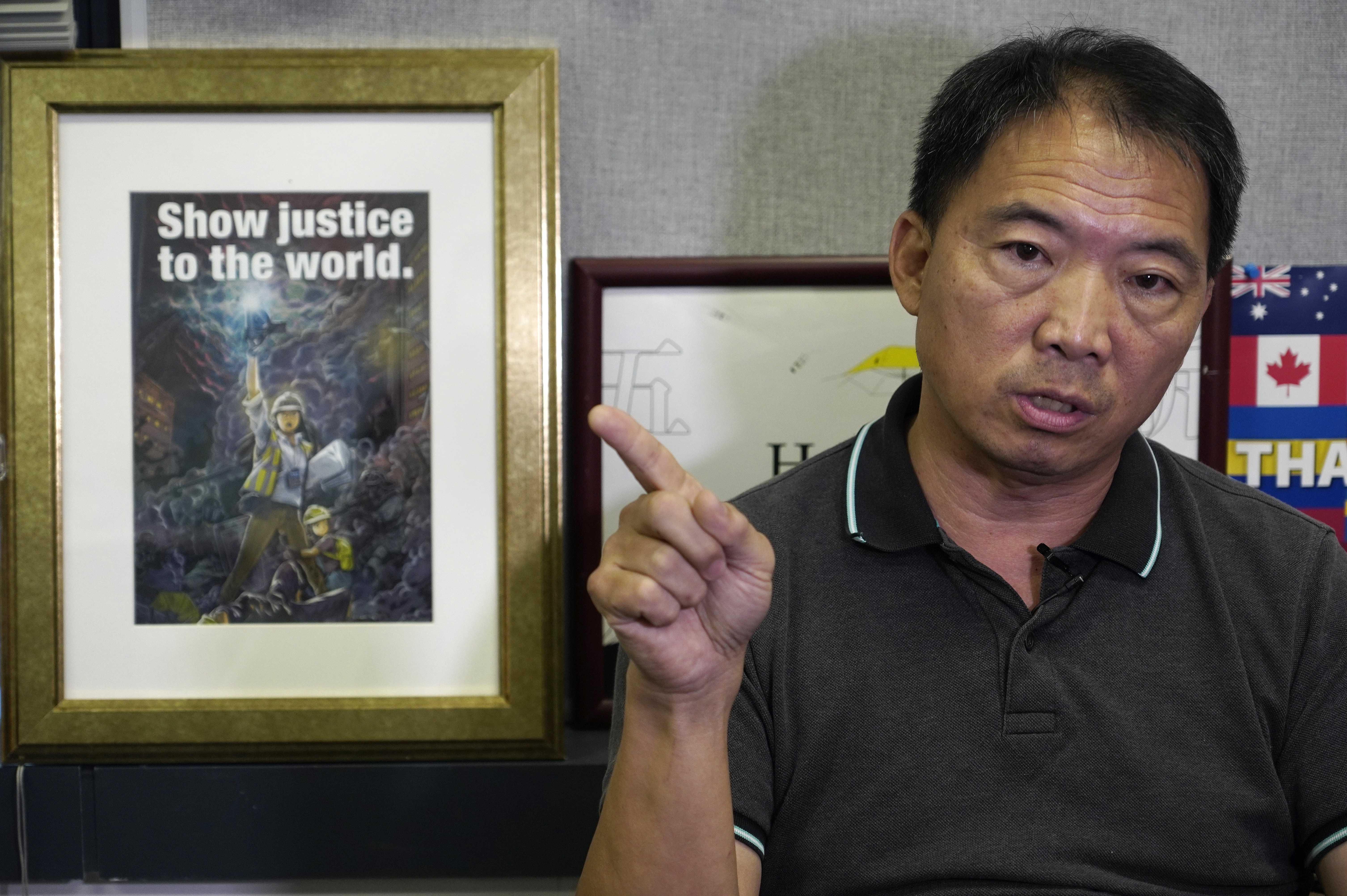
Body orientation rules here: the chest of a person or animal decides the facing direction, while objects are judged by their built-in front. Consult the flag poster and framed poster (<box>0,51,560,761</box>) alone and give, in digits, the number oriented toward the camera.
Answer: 2

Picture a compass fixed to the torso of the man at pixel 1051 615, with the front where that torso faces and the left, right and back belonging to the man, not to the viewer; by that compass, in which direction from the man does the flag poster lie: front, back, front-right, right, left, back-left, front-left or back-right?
back-left

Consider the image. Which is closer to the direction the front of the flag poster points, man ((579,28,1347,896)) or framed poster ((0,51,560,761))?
the man

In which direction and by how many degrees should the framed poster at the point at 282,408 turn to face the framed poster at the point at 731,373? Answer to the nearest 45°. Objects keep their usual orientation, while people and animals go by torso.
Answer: approximately 90° to its left

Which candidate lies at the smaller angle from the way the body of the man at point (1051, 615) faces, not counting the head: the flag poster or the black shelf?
the black shelf

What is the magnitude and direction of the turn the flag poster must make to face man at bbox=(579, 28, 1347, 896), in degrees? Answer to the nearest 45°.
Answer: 0° — it already faces them

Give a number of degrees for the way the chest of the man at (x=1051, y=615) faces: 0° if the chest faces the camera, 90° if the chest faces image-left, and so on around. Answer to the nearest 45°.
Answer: approximately 0°
